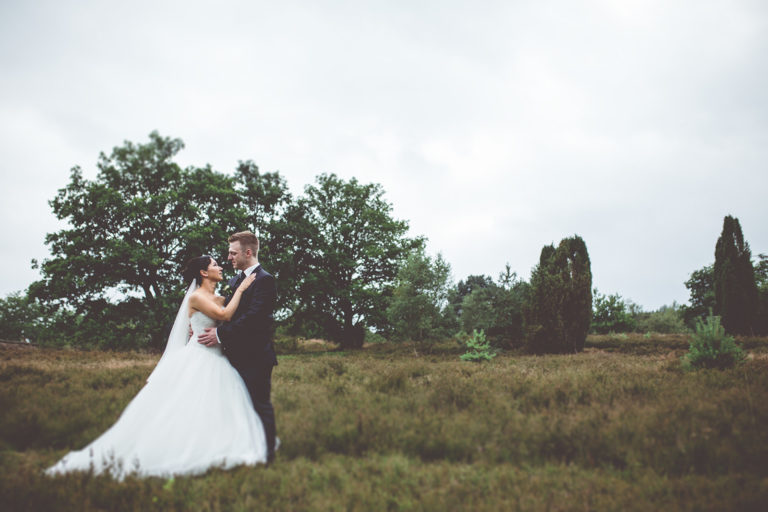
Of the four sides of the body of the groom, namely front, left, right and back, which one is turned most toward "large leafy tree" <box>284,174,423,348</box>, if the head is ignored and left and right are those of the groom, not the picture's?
right

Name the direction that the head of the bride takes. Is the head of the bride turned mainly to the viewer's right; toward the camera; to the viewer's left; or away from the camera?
to the viewer's right

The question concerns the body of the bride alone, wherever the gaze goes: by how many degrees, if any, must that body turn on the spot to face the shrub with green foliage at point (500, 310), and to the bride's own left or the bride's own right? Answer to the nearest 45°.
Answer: approximately 45° to the bride's own left

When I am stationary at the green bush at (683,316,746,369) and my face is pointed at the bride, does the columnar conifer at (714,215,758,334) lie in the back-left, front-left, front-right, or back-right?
back-right

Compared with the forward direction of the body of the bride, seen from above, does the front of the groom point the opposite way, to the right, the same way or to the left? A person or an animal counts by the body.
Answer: the opposite way

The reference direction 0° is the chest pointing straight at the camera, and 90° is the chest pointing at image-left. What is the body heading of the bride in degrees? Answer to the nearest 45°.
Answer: approximately 270°

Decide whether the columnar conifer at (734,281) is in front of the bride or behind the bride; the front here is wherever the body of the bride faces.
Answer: in front

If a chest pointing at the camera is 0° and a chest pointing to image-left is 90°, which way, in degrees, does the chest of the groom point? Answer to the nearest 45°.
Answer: approximately 90°

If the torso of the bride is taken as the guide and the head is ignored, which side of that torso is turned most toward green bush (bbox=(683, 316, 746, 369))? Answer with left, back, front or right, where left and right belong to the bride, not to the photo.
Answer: front
